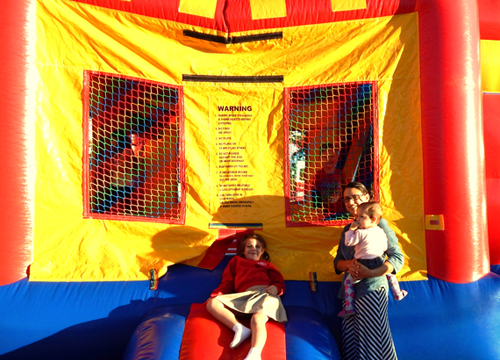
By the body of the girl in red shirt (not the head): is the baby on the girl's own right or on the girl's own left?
on the girl's own left

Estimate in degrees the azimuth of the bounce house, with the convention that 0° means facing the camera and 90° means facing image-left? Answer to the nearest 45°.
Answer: approximately 0°
